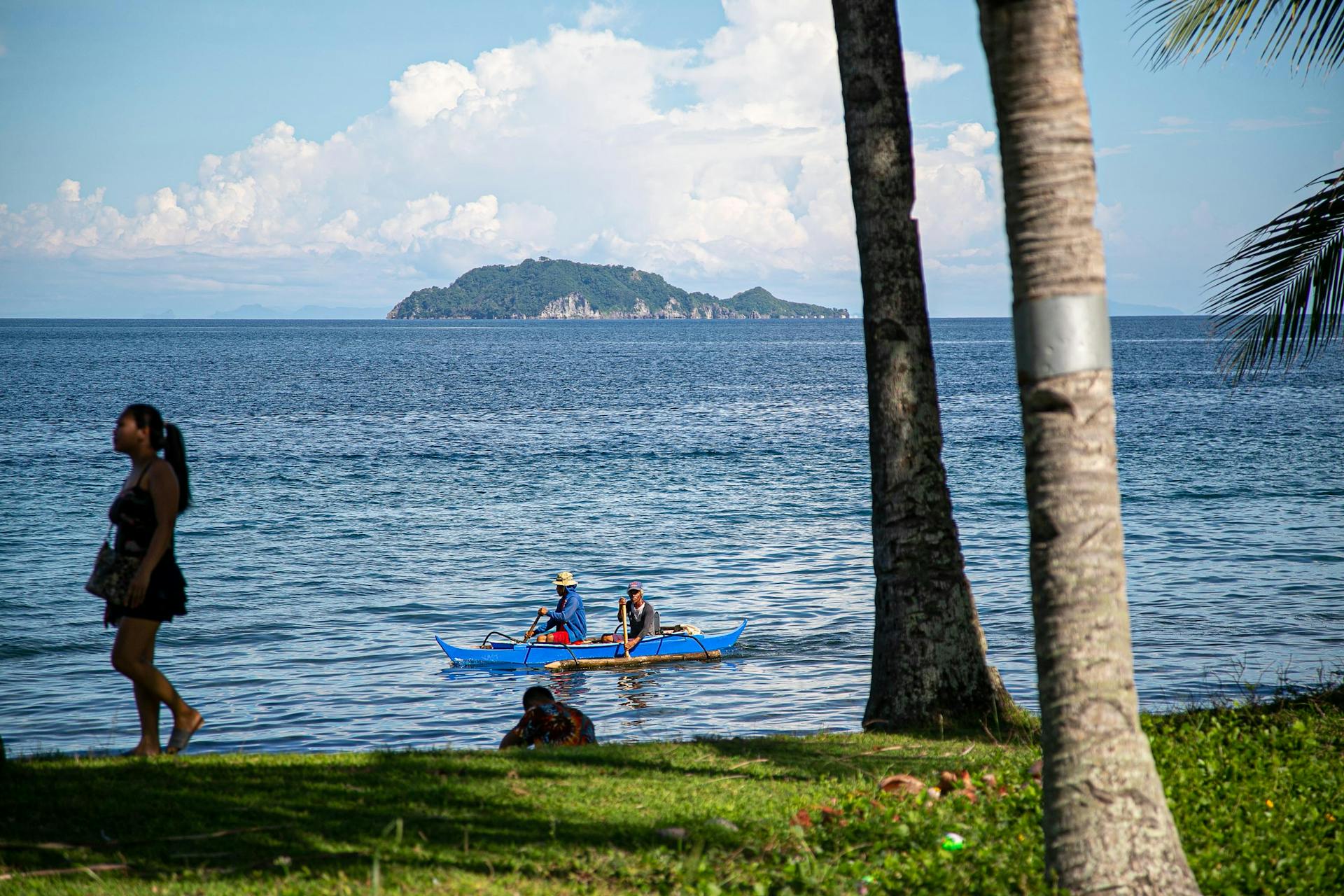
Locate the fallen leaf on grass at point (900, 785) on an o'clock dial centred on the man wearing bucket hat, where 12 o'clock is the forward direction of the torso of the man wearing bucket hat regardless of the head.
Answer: The fallen leaf on grass is roughly at 9 o'clock from the man wearing bucket hat.

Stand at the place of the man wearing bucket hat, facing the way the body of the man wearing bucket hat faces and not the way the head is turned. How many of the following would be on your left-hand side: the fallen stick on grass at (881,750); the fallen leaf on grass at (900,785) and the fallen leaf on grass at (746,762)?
3

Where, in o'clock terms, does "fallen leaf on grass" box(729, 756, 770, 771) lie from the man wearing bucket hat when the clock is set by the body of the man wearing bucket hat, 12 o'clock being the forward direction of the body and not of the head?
The fallen leaf on grass is roughly at 9 o'clock from the man wearing bucket hat.

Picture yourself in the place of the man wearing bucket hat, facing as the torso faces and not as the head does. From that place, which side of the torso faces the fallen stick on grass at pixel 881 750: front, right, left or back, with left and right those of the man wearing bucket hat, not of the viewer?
left

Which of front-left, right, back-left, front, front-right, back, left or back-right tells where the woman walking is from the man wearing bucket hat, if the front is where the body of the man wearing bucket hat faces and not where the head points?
left

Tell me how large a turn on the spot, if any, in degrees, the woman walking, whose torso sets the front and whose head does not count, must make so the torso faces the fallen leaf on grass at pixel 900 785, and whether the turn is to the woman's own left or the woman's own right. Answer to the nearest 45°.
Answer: approximately 135° to the woman's own left

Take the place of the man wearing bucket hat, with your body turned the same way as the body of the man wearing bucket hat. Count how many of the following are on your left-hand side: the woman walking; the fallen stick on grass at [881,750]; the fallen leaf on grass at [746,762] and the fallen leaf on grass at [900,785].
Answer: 4

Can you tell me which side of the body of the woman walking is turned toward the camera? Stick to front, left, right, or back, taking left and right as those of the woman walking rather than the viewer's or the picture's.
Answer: left

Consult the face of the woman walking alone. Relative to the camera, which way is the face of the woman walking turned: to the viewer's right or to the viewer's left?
to the viewer's left

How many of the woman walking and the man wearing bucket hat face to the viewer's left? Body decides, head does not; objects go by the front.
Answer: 2

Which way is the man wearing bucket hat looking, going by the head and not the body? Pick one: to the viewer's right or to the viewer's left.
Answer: to the viewer's left

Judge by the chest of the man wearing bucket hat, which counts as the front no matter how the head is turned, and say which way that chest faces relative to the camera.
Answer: to the viewer's left
